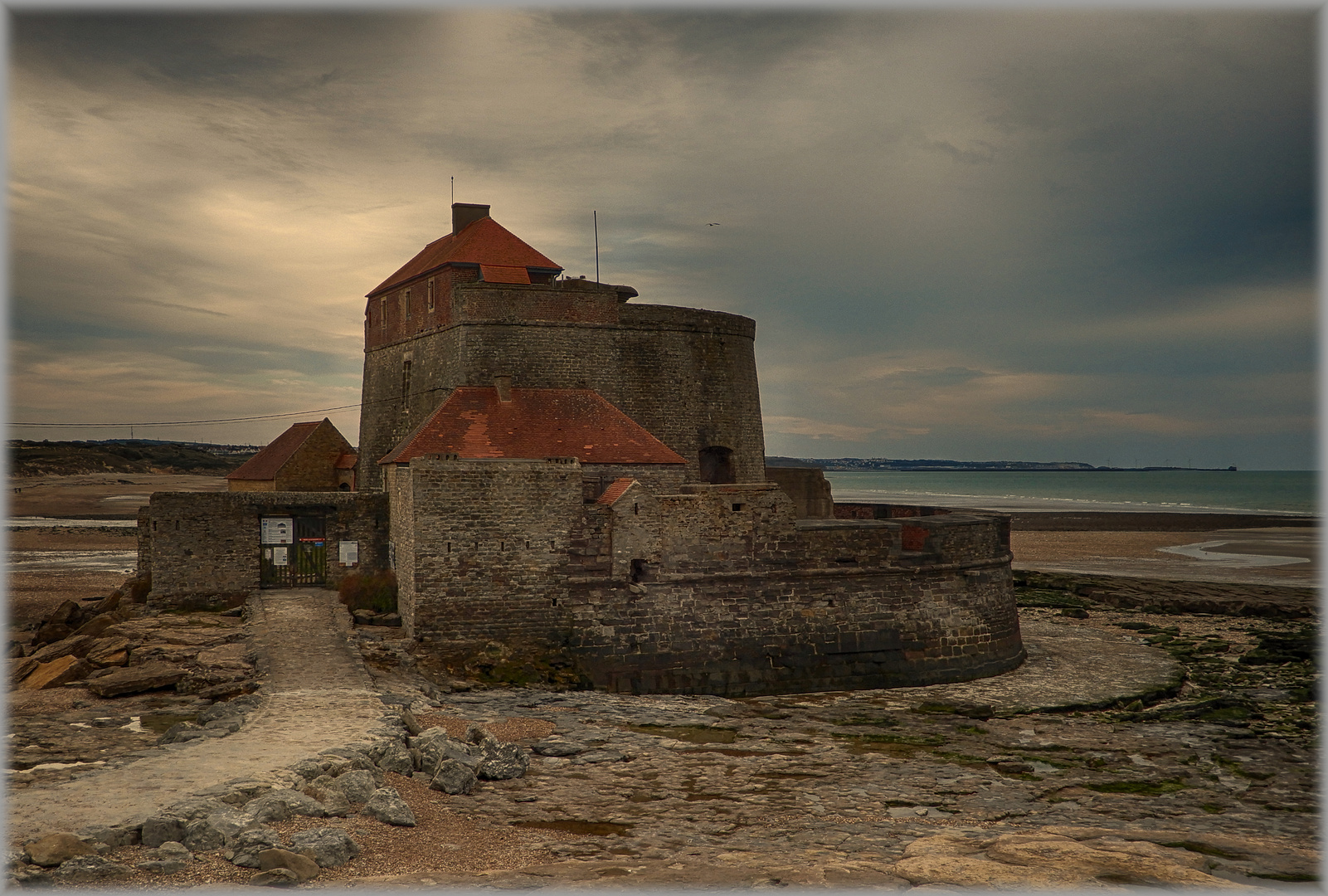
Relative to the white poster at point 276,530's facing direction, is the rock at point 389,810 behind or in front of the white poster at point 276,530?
in front

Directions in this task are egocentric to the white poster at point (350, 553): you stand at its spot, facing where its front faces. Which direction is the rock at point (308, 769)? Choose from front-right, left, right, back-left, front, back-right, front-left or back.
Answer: front

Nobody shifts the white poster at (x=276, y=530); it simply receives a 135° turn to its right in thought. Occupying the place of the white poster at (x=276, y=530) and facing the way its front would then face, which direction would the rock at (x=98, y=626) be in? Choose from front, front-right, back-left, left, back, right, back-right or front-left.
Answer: front-left

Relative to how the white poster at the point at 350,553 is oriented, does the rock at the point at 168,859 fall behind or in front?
in front

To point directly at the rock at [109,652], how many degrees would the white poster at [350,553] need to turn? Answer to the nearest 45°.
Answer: approximately 45° to its right

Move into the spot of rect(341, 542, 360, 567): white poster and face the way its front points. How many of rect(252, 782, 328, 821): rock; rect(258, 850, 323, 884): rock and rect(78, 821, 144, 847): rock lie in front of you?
3

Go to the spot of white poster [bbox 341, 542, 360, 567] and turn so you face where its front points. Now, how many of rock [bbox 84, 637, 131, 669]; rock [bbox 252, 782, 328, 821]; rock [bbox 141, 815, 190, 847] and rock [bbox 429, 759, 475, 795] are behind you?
0

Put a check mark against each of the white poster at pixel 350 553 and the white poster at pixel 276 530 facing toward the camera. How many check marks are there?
2

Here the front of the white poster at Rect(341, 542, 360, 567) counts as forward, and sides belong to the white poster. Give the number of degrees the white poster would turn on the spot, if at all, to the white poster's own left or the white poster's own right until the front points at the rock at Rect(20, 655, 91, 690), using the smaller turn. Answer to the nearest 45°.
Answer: approximately 45° to the white poster's own right

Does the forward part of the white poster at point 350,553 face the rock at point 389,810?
yes

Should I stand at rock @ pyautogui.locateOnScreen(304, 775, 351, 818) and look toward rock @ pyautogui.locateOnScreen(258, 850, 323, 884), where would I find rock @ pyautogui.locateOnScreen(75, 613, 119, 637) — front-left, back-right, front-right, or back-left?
back-right

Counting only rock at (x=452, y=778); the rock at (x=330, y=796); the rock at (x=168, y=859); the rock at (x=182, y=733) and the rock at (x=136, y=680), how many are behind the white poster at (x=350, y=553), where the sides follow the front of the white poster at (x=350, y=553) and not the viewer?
0

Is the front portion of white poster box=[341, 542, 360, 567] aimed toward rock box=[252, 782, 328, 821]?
yes

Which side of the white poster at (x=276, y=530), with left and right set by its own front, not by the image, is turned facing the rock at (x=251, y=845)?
front

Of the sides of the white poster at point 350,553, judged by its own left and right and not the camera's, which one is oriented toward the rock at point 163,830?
front

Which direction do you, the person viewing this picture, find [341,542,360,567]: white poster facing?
facing the viewer

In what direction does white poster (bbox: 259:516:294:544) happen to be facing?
toward the camera
